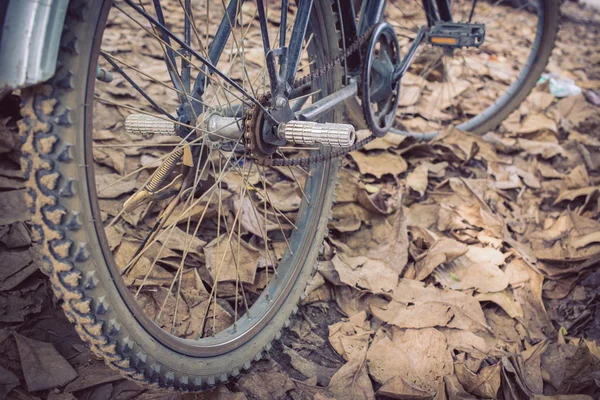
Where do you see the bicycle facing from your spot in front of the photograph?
facing away from the viewer and to the right of the viewer

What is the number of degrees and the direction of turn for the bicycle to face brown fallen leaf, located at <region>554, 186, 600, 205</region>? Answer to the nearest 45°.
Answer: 0° — it already faces it

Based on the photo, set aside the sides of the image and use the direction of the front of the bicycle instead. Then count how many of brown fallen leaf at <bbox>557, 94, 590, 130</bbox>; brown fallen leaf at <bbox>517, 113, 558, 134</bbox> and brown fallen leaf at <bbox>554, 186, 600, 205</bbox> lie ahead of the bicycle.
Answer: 3

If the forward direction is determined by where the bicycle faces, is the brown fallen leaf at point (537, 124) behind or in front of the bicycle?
in front

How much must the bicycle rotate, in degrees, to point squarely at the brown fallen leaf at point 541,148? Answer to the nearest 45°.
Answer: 0° — it already faces it

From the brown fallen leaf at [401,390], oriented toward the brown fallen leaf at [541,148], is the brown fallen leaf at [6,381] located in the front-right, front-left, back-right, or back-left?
back-left
